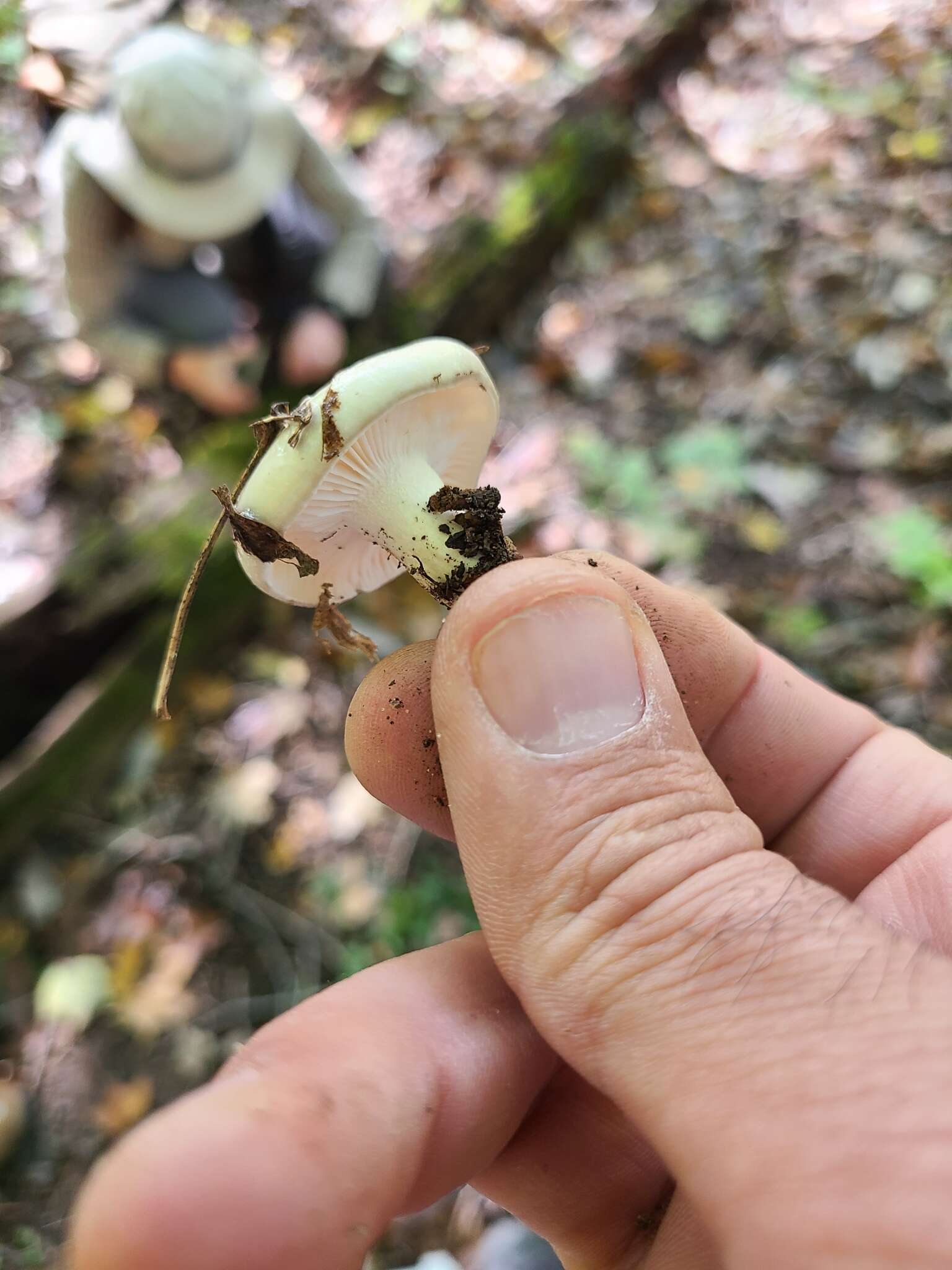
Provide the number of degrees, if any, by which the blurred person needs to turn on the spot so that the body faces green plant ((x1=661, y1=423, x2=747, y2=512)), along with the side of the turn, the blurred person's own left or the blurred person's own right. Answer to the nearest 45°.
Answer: approximately 45° to the blurred person's own left

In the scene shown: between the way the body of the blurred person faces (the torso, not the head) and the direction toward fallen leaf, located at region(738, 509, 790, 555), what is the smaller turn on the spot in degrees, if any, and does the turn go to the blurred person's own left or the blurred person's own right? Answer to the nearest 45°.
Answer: approximately 45° to the blurred person's own left

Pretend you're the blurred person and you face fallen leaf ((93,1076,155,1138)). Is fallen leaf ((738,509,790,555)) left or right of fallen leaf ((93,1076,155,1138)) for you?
left

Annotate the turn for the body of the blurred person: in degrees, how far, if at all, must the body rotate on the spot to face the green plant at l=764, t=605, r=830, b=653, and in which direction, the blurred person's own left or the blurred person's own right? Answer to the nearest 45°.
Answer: approximately 45° to the blurred person's own left

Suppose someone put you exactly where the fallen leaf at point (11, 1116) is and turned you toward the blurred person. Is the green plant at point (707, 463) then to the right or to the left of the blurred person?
right

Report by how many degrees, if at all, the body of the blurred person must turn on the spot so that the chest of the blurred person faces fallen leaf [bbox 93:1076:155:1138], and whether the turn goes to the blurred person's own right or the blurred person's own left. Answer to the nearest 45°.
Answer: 0° — they already face it

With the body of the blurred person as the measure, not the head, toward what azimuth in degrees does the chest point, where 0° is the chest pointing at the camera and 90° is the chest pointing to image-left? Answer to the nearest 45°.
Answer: approximately 0°
